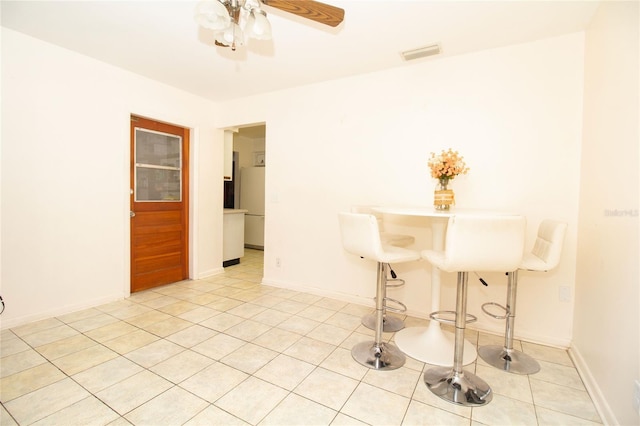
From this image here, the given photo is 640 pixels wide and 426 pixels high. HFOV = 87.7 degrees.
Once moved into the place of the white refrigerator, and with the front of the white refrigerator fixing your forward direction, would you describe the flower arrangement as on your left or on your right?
on your left

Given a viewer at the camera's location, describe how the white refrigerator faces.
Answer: facing the viewer and to the left of the viewer

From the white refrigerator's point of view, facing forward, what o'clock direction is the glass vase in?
The glass vase is roughly at 10 o'clock from the white refrigerator.

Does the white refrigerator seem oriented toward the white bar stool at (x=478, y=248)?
no

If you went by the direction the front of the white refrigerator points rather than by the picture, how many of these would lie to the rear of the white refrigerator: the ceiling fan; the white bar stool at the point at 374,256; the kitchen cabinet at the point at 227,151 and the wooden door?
0

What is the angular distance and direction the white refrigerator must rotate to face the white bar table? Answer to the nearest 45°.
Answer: approximately 45° to its left

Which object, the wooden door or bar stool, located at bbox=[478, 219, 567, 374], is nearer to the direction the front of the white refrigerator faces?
the wooden door

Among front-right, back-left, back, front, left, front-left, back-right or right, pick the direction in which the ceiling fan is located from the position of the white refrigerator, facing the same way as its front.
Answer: front-left

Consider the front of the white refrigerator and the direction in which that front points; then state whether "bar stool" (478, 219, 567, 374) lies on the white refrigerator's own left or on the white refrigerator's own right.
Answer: on the white refrigerator's own left

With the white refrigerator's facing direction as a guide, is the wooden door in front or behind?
in front

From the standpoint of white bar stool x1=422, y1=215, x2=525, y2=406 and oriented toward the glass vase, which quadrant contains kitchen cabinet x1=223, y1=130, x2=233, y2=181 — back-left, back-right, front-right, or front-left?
front-left

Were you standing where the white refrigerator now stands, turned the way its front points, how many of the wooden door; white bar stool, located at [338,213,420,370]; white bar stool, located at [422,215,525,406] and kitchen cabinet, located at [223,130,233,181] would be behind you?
0

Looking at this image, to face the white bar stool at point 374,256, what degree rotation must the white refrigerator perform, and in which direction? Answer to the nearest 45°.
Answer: approximately 45° to its left

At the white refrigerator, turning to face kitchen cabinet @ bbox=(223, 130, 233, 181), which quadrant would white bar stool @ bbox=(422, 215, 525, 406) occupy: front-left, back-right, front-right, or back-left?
front-left

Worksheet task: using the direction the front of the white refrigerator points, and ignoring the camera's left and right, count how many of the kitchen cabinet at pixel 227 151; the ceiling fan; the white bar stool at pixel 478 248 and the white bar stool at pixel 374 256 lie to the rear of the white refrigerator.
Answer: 0

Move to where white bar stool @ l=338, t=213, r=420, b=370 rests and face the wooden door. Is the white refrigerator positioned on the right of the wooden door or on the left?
right

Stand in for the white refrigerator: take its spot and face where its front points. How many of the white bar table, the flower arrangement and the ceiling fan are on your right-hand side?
0
